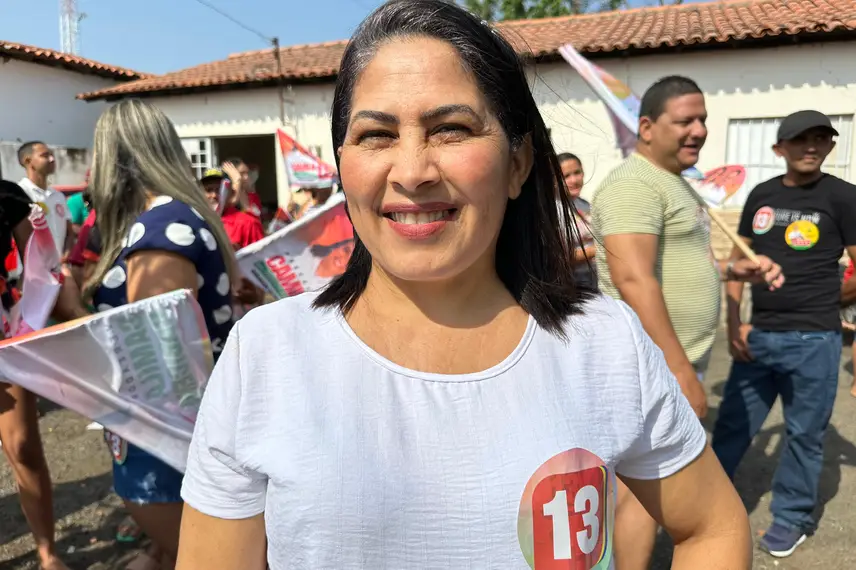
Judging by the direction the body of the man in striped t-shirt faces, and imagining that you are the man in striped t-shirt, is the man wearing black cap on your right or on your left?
on your left

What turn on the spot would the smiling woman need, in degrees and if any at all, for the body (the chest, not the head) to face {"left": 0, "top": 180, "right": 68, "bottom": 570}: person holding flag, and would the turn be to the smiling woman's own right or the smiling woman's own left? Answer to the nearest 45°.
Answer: approximately 135° to the smiling woman's own right

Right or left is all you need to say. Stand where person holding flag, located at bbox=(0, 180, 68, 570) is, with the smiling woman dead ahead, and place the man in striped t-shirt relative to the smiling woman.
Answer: left

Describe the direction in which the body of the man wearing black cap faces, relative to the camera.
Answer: toward the camera

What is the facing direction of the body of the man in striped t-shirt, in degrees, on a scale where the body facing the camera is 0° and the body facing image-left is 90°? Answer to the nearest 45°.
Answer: approximately 270°

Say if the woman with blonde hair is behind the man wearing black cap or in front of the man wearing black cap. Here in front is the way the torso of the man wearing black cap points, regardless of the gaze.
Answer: in front

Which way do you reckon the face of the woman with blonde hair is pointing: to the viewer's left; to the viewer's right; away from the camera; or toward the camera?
away from the camera

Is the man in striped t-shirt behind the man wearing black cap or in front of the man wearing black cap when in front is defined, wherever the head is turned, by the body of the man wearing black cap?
in front

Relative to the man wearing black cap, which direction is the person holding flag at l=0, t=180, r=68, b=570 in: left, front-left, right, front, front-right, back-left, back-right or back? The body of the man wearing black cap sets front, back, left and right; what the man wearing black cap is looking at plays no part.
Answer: front-right

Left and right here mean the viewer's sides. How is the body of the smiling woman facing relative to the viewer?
facing the viewer
